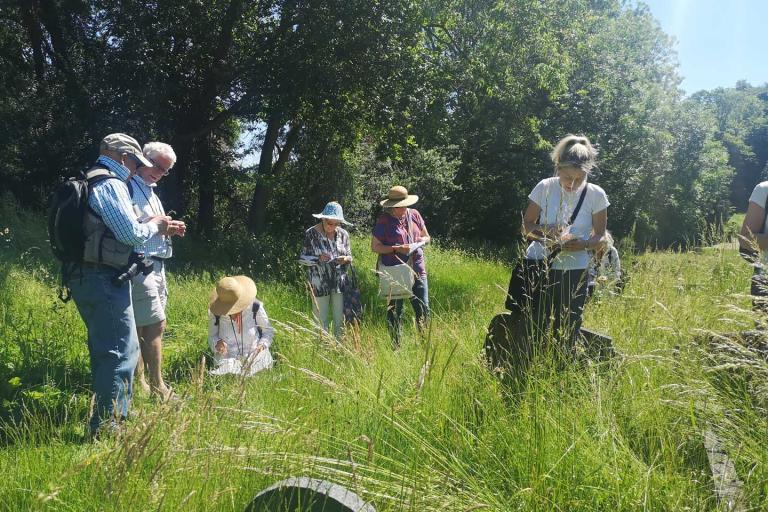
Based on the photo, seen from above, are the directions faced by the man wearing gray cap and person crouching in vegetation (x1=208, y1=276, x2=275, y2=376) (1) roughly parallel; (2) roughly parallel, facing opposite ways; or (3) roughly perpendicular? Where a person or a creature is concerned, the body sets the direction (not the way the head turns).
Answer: roughly perpendicular

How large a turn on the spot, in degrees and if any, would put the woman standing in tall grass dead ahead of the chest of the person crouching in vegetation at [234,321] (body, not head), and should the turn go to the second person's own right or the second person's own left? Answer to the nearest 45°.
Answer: approximately 45° to the second person's own left

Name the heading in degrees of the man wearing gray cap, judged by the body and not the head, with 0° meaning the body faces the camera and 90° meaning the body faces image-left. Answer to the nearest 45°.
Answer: approximately 270°

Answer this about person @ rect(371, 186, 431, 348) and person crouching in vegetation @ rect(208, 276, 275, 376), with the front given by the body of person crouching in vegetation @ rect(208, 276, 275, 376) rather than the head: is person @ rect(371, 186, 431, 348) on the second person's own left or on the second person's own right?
on the second person's own left

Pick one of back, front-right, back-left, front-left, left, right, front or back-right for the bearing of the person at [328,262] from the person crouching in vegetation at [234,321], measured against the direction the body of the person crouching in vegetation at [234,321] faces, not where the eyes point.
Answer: back-left

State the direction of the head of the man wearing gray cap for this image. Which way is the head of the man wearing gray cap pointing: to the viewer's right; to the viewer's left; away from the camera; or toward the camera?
to the viewer's right

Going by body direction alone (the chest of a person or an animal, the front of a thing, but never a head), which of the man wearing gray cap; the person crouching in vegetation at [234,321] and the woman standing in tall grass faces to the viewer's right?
the man wearing gray cap

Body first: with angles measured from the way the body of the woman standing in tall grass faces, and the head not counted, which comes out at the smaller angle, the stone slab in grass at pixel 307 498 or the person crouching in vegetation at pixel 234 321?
the stone slab in grass
